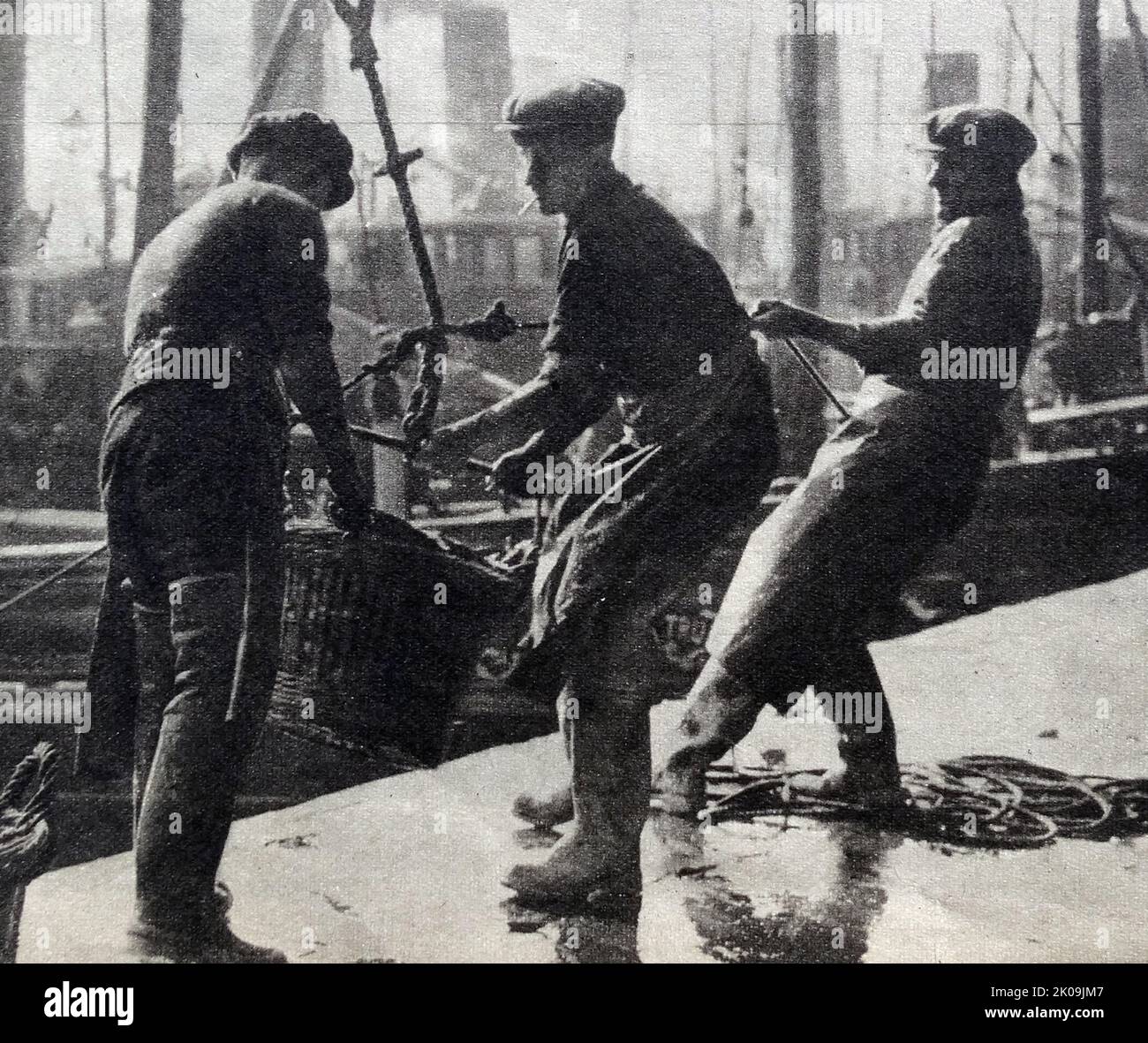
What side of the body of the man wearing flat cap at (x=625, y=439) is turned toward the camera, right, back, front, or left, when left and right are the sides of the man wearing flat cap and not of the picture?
left

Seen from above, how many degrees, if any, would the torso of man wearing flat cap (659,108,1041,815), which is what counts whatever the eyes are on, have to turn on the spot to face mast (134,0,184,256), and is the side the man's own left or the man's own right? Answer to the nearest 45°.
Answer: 0° — they already face it

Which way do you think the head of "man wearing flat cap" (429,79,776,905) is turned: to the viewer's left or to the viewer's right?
to the viewer's left

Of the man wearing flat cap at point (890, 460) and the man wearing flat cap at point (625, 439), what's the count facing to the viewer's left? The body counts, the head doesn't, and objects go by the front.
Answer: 2

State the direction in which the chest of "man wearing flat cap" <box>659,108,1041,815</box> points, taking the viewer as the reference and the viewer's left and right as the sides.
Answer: facing to the left of the viewer

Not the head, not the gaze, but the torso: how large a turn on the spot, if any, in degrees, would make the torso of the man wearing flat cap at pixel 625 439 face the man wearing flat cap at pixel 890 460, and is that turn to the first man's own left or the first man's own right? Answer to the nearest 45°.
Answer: approximately 135° to the first man's own right

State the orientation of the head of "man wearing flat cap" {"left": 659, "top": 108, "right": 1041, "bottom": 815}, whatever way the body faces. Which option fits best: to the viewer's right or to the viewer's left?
to the viewer's left
